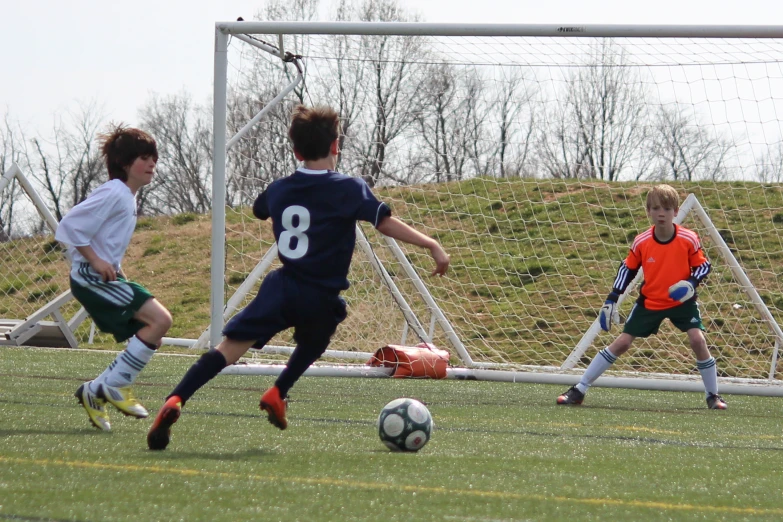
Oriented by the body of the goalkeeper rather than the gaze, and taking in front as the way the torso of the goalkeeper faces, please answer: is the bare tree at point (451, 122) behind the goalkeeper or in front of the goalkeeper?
behind

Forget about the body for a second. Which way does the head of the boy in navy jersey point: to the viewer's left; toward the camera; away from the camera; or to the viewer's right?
away from the camera

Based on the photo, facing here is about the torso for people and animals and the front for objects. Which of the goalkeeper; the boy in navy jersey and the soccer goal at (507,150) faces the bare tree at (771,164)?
the boy in navy jersey

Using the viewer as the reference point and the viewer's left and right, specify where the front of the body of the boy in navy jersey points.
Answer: facing away from the viewer and to the right of the viewer

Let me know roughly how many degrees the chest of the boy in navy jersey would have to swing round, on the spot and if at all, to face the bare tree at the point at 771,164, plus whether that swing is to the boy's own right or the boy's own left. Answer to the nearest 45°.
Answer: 0° — they already face it

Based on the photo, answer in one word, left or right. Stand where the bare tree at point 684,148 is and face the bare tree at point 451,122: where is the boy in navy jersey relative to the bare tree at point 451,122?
left

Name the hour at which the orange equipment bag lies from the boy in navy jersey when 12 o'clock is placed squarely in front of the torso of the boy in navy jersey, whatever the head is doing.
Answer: The orange equipment bag is roughly at 11 o'clock from the boy in navy jersey.

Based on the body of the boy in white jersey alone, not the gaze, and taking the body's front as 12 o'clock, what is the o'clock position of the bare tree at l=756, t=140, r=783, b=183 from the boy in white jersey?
The bare tree is roughly at 11 o'clock from the boy in white jersey.

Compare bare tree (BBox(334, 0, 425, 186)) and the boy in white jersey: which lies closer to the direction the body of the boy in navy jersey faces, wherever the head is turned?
the bare tree

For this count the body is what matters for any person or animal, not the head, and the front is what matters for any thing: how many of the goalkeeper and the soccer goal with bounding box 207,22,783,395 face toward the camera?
2

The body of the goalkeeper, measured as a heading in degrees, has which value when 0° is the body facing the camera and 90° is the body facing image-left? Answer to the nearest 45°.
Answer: approximately 0°

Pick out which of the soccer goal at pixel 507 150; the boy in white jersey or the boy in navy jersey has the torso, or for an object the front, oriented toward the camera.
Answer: the soccer goal

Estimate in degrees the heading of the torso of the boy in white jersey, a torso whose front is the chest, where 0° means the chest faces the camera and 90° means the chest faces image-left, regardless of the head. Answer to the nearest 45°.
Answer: approximately 270°

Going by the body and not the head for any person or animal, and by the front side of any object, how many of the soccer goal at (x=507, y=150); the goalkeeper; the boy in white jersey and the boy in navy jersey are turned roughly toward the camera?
2
